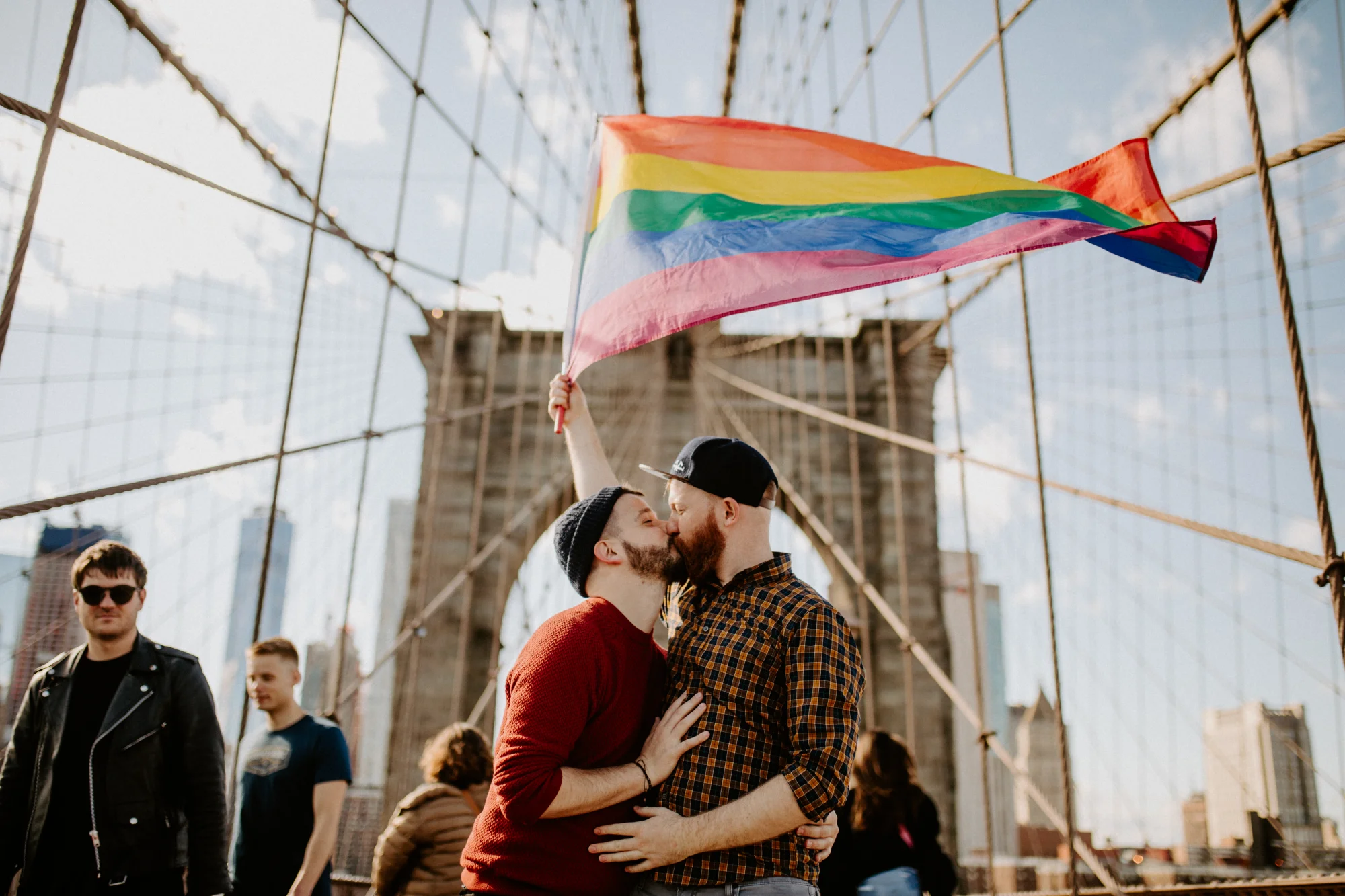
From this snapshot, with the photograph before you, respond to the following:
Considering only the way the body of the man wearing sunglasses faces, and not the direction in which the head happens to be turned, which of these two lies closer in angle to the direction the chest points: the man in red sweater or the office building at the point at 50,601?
the man in red sweater

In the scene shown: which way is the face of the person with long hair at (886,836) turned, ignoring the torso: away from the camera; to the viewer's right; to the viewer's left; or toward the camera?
away from the camera

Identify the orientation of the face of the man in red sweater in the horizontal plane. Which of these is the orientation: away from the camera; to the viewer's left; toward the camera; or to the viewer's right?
to the viewer's right

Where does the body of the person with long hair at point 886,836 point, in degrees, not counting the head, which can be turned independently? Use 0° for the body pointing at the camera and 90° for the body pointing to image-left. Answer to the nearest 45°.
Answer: approximately 180°

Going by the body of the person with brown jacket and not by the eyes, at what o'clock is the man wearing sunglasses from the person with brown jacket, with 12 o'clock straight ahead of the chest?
The man wearing sunglasses is roughly at 7 o'clock from the person with brown jacket.

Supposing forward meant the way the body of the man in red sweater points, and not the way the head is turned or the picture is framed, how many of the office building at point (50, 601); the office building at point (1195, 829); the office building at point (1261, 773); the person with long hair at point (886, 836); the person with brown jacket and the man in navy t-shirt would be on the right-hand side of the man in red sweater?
0

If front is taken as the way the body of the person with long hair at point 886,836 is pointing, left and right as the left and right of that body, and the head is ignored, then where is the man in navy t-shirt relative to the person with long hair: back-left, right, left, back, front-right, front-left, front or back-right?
left

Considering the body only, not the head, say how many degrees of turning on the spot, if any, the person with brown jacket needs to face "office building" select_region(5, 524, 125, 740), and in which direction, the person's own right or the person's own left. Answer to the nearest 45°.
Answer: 0° — they already face it

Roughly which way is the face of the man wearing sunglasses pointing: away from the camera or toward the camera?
toward the camera

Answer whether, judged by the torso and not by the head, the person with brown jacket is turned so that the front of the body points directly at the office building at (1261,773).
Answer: no

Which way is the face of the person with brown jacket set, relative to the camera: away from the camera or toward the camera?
away from the camera

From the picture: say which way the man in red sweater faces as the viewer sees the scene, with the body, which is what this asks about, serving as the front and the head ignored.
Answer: to the viewer's right

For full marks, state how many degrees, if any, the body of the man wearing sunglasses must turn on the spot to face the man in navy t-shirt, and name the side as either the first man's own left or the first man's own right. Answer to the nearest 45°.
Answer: approximately 135° to the first man's own left

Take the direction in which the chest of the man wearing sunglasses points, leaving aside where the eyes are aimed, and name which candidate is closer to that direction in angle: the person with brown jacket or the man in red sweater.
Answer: the man in red sweater

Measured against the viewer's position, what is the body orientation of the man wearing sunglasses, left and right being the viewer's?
facing the viewer

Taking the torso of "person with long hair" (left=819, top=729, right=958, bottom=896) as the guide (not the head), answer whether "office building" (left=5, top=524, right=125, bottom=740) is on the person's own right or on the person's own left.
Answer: on the person's own left

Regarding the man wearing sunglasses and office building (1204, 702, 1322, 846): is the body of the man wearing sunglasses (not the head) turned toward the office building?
no

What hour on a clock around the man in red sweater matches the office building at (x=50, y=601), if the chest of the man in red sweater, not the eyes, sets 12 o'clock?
The office building is roughly at 8 o'clock from the man in red sweater.

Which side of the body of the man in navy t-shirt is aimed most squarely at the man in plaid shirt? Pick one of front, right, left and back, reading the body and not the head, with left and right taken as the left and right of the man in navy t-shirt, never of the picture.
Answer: left
